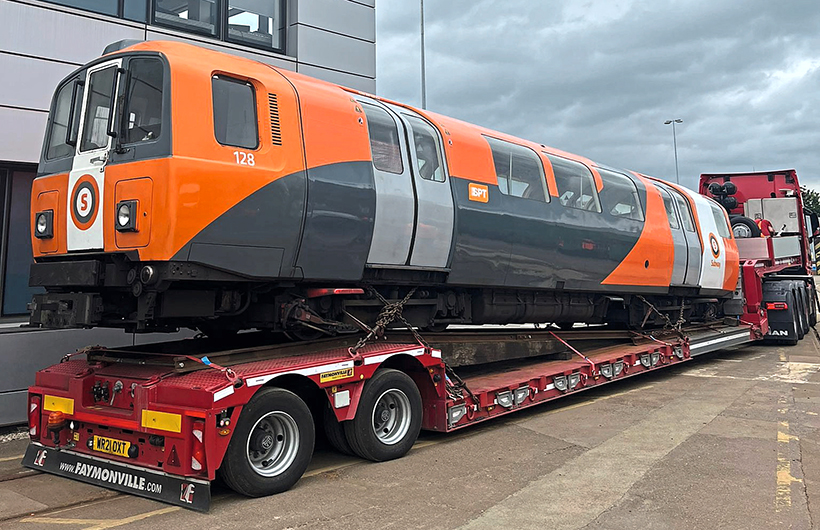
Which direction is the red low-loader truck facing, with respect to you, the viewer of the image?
facing away from the viewer and to the right of the viewer
